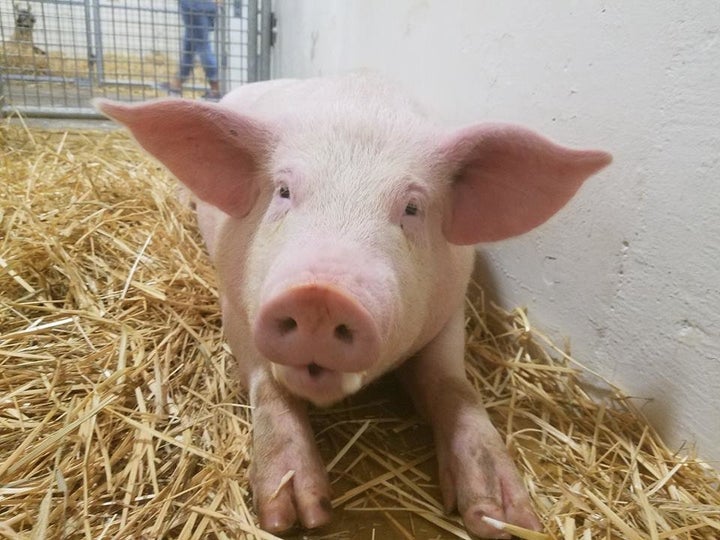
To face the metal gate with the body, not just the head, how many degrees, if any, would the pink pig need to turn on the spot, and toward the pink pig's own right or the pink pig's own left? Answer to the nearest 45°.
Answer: approximately 135° to the pink pig's own right

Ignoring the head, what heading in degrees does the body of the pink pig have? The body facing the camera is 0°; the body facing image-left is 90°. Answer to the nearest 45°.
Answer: approximately 0°
